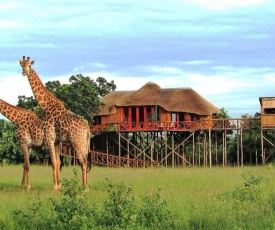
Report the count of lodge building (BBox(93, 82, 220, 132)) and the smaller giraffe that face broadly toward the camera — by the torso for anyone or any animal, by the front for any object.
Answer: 1

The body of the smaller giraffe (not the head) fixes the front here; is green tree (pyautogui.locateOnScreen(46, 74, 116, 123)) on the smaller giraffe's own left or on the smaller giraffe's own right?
on the smaller giraffe's own right

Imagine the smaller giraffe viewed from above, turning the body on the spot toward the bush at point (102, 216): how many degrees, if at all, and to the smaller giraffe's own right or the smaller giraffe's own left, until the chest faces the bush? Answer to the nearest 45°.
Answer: approximately 90° to the smaller giraffe's own left

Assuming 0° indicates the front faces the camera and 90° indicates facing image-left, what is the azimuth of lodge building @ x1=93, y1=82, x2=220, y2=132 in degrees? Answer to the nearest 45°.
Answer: approximately 0°

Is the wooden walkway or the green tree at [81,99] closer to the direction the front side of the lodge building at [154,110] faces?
the wooden walkway

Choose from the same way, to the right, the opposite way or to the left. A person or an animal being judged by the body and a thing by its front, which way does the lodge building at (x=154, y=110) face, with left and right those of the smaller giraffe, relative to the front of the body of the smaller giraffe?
to the left

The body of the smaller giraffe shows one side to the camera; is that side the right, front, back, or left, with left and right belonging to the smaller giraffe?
left

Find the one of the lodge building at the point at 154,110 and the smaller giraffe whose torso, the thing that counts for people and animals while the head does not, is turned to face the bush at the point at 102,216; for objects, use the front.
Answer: the lodge building

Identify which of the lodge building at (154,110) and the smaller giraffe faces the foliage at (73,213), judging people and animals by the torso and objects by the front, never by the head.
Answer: the lodge building
